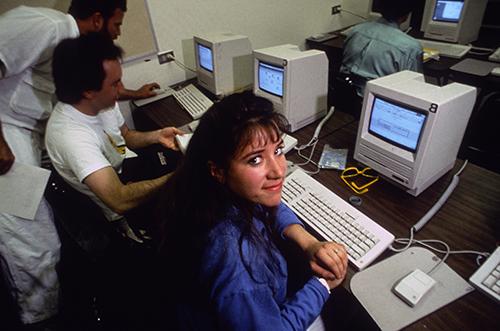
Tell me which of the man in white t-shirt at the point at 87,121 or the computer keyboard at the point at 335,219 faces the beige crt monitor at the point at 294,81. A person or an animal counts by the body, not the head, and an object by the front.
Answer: the man in white t-shirt

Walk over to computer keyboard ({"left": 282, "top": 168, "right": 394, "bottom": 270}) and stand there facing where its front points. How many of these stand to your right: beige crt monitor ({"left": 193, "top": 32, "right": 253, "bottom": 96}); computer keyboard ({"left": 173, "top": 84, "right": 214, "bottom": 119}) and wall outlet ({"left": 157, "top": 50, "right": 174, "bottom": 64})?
3

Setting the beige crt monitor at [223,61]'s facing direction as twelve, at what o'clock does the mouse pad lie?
The mouse pad is roughly at 10 o'clock from the beige crt monitor.

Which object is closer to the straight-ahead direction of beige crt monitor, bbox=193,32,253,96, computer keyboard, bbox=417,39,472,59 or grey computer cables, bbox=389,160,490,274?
the grey computer cables

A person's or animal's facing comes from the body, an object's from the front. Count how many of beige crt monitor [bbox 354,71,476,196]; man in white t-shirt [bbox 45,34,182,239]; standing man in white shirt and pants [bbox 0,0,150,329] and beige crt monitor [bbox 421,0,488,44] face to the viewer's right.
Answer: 2

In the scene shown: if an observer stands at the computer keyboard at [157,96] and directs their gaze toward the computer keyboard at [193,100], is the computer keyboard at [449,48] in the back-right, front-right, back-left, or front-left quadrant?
front-left

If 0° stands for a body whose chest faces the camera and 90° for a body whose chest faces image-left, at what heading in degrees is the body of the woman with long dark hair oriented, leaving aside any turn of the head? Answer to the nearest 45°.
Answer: approximately 270°

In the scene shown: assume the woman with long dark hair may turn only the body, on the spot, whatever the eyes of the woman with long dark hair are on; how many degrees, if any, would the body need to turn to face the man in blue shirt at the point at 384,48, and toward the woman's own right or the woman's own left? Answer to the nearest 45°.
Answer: approximately 45° to the woman's own left

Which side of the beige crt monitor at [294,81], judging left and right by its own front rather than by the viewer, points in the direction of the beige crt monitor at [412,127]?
left

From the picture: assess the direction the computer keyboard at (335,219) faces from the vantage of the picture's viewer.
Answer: facing the viewer and to the left of the viewer

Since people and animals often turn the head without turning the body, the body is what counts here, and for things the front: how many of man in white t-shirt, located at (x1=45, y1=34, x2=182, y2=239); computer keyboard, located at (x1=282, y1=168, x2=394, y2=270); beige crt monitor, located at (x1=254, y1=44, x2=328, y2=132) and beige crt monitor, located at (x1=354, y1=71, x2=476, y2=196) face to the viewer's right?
1
